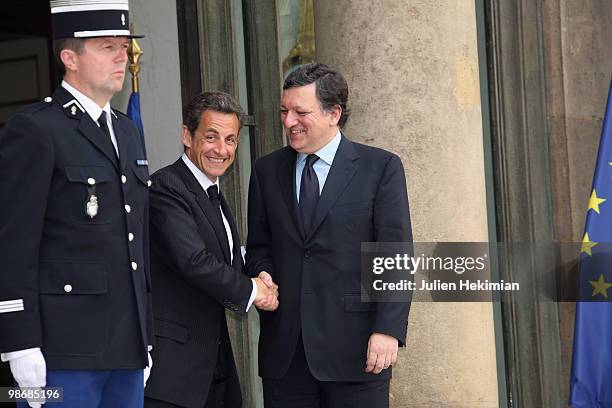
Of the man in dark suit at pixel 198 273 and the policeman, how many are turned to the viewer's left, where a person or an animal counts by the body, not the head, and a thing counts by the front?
0

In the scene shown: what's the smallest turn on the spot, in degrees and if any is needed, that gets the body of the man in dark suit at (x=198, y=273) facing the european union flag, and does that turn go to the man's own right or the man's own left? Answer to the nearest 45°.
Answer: approximately 90° to the man's own left

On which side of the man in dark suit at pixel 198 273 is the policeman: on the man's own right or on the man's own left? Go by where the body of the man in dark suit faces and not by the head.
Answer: on the man's own right

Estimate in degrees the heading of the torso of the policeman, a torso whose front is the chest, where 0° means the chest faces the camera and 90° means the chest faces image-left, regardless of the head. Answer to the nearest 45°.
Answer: approximately 315°

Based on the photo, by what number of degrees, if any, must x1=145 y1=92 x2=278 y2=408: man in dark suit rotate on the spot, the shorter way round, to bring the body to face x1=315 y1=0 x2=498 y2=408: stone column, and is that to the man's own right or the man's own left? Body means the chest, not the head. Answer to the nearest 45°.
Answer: approximately 90° to the man's own left

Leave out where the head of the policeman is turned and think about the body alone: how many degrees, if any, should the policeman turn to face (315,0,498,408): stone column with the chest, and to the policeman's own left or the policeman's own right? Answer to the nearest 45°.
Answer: approximately 90° to the policeman's own left

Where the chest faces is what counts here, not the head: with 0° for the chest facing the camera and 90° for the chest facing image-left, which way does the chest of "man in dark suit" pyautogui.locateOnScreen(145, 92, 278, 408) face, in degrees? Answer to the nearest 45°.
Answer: approximately 315°
